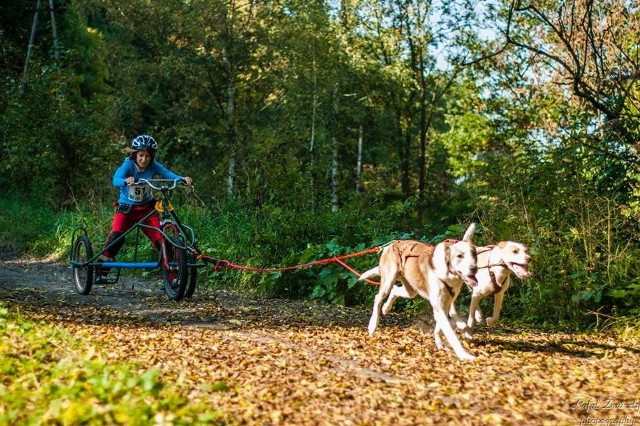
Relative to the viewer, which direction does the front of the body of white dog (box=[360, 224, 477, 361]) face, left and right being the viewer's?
facing the viewer and to the right of the viewer

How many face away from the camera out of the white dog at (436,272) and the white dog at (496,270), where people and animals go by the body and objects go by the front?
0

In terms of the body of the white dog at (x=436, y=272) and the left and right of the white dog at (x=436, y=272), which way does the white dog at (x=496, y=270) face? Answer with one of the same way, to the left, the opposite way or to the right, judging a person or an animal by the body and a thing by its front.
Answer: the same way
